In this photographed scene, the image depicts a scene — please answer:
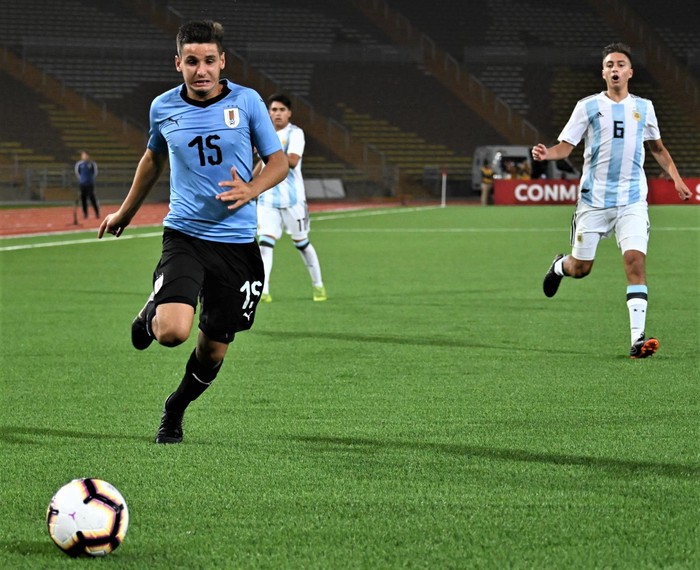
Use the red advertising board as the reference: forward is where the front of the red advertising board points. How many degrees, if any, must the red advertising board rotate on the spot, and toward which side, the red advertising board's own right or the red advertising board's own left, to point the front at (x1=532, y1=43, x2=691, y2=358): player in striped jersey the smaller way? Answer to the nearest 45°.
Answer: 0° — it already faces them

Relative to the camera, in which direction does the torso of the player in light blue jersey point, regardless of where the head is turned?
toward the camera

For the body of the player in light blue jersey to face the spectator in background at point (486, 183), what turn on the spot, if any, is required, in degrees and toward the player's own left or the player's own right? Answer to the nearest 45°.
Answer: approximately 180°

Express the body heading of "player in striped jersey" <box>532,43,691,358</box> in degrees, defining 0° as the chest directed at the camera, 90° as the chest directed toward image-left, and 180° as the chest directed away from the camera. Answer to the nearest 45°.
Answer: approximately 0°

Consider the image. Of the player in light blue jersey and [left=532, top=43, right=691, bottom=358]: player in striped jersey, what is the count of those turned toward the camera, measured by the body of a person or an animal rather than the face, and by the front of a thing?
2

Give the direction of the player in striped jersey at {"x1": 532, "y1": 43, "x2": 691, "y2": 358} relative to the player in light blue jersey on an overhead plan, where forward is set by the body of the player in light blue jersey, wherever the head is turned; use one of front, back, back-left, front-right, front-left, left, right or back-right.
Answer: back-left

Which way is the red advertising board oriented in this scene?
toward the camera

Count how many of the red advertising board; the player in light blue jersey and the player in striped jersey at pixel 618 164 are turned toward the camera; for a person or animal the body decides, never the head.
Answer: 3

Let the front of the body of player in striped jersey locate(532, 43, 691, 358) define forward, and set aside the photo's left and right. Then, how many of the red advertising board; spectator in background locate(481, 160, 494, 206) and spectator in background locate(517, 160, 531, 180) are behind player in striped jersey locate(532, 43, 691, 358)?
3

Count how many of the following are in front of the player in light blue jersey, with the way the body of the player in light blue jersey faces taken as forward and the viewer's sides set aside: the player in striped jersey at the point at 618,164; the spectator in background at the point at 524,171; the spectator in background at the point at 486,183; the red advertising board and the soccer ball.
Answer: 1

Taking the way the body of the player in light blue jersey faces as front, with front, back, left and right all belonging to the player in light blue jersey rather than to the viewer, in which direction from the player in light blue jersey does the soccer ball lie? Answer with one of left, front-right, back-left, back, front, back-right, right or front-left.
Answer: front

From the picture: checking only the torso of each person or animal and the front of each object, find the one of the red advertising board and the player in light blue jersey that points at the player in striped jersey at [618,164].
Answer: the red advertising board

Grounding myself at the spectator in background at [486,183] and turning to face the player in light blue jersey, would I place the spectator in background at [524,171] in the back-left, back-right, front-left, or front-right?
back-left

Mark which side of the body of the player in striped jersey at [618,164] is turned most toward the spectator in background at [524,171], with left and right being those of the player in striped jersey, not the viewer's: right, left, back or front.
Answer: back

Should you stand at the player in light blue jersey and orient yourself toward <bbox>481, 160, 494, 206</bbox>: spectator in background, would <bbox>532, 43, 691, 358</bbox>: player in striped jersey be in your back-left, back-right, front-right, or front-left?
front-right

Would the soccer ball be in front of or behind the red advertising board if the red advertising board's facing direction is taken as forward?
in front

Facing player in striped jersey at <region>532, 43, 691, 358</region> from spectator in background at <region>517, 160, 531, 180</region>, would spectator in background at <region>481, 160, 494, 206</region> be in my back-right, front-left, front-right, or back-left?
front-right
